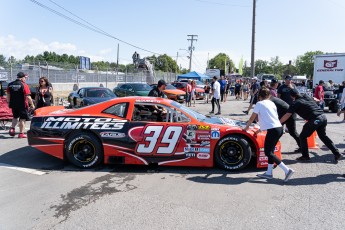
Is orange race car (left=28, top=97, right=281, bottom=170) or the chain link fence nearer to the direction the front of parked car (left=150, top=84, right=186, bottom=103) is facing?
the orange race car

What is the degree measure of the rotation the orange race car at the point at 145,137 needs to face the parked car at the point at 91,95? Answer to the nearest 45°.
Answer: approximately 90° to its left

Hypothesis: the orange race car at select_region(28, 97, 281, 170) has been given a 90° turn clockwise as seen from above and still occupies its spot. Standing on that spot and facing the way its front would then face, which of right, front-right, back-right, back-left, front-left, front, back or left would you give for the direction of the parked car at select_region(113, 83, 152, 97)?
back

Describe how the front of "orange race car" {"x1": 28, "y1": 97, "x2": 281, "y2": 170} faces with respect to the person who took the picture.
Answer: facing to the right of the viewer

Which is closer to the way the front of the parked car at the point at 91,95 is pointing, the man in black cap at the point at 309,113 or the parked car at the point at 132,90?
the man in black cap

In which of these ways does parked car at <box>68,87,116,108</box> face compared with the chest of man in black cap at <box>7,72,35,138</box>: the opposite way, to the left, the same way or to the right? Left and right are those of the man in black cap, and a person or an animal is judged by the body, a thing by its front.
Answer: to the right

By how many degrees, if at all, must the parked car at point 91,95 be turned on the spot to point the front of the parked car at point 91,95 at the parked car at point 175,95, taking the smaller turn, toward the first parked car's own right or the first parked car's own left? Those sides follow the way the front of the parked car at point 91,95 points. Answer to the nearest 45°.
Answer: approximately 90° to the first parked car's own left

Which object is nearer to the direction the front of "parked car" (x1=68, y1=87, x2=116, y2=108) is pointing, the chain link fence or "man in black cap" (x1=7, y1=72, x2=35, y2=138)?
the man in black cap
